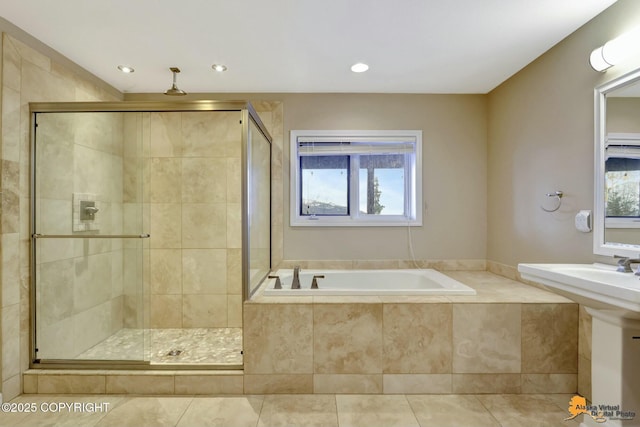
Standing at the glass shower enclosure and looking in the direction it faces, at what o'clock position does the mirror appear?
The mirror is roughly at 10 o'clock from the glass shower enclosure.

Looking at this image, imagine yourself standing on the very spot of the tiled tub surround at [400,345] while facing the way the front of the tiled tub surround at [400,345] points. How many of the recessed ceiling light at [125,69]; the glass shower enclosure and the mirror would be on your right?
2

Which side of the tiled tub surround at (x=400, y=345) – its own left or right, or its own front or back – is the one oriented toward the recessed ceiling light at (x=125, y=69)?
right

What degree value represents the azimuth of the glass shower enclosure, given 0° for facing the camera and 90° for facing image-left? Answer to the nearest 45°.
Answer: approximately 0°

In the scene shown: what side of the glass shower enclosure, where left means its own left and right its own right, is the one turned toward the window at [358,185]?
left

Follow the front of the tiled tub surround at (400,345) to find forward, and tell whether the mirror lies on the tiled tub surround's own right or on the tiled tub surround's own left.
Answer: on the tiled tub surround's own left

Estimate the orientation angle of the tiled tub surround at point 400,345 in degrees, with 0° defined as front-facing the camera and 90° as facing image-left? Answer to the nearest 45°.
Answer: approximately 0°

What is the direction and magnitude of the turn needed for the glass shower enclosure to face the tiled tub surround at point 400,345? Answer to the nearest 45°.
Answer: approximately 45° to its left

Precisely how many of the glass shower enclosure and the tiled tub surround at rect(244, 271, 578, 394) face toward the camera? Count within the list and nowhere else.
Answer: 2
